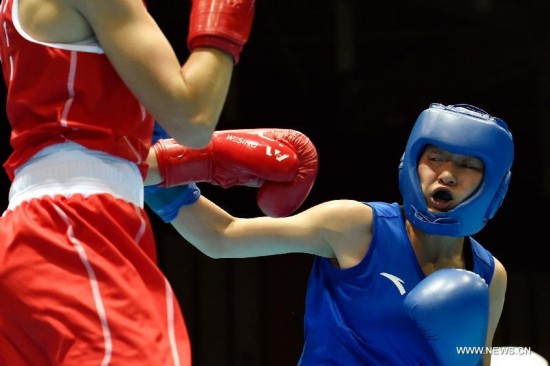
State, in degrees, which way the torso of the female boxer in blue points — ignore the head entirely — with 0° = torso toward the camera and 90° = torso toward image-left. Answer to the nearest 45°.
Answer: approximately 0°
